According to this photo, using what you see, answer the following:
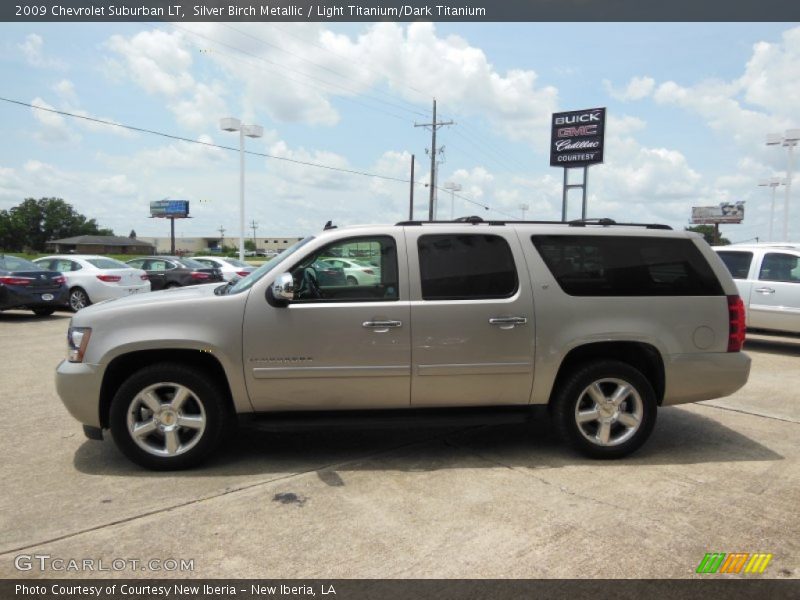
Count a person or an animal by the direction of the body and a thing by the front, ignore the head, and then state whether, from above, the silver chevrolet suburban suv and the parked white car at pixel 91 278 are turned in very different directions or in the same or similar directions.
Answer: same or similar directions

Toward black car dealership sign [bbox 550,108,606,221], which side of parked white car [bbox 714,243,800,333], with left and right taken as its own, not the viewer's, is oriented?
left

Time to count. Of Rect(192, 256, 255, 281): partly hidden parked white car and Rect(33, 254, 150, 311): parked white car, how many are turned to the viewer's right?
0

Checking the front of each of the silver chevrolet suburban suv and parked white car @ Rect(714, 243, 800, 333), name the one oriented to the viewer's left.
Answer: the silver chevrolet suburban suv

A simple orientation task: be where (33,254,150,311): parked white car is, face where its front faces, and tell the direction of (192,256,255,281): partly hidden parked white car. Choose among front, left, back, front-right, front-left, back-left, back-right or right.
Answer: right

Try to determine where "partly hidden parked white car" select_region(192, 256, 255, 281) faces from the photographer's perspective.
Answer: facing away from the viewer and to the left of the viewer

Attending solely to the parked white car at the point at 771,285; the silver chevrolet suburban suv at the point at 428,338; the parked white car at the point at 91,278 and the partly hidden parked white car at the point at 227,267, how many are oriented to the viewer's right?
1

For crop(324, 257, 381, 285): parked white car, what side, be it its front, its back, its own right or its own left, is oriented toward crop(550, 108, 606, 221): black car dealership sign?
right

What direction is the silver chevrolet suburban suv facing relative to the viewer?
to the viewer's left

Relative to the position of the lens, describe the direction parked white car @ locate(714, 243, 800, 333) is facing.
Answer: facing to the right of the viewer

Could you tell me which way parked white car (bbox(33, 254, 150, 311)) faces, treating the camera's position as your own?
facing away from the viewer and to the left of the viewer

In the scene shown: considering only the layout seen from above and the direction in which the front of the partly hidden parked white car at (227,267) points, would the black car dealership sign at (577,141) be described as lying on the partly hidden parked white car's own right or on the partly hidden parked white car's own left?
on the partly hidden parked white car's own right

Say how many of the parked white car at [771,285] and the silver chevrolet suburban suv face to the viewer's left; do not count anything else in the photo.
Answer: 1

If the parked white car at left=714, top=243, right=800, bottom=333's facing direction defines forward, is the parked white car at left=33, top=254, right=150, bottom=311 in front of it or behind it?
behind
